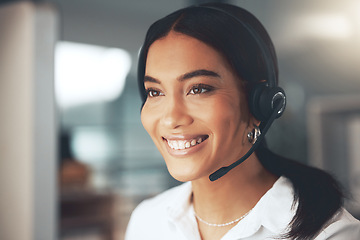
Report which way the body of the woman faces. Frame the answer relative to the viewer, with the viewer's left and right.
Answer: facing the viewer and to the left of the viewer

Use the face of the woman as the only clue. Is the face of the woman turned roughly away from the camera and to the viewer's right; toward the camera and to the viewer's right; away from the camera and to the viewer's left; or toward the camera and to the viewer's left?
toward the camera and to the viewer's left
